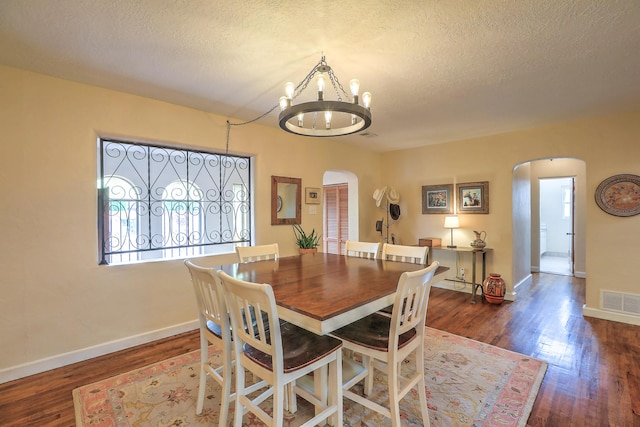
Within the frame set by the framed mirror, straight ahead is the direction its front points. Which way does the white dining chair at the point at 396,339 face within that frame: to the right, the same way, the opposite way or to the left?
the opposite way

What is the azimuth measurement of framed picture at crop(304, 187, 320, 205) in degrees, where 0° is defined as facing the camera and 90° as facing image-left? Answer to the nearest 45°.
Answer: approximately 315°

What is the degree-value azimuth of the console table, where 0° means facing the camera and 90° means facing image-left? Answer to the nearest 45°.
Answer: approximately 45°

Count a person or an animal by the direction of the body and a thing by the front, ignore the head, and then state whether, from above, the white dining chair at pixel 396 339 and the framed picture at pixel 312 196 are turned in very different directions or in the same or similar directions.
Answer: very different directions
